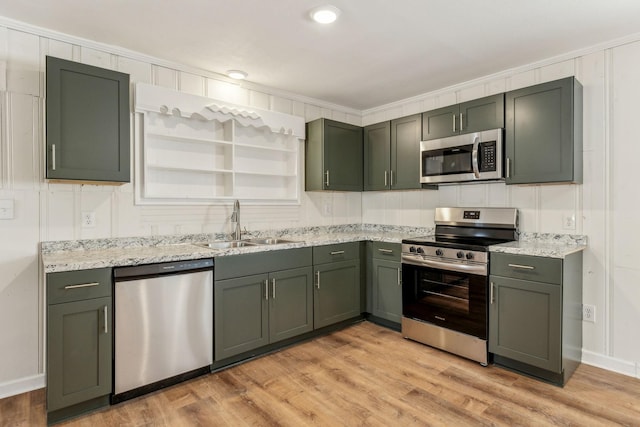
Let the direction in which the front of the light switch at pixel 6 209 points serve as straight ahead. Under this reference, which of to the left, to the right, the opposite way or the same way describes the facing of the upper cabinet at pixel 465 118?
to the right

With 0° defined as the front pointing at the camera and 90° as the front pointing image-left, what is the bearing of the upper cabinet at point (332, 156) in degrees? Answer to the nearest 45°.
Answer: approximately 315°

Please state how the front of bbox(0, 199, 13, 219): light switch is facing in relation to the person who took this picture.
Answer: facing the viewer

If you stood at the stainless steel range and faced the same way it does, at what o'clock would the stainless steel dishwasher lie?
The stainless steel dishwasher is roughly at 12 o'clock from the stainless steel range.

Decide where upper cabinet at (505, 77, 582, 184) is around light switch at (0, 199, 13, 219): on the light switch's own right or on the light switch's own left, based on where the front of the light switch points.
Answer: on the light switch's own left

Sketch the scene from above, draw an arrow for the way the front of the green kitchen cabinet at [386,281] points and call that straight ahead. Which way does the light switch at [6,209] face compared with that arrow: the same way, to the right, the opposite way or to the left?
to the left

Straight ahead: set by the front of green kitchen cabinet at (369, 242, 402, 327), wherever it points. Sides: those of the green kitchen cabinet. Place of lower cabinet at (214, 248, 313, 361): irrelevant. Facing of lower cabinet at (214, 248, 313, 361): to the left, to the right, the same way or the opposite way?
to the left

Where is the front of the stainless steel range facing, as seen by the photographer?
facing the viewer and to the left of the viewer

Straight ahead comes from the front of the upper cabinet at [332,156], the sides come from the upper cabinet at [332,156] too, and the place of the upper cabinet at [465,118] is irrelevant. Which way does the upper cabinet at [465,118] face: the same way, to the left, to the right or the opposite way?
to the right

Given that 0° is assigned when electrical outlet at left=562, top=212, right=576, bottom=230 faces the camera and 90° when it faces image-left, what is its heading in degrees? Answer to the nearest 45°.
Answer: approximately 0°

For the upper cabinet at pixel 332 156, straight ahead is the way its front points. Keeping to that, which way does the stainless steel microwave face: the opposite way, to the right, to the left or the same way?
to the right

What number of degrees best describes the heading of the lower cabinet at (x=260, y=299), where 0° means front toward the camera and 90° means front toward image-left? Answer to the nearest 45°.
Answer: approximately 315°

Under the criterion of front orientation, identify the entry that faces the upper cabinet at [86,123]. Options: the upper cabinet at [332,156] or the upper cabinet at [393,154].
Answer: the upper cabinet at [393,154]

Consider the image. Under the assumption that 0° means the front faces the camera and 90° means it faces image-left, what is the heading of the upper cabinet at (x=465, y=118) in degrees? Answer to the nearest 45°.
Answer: approximately 45°
